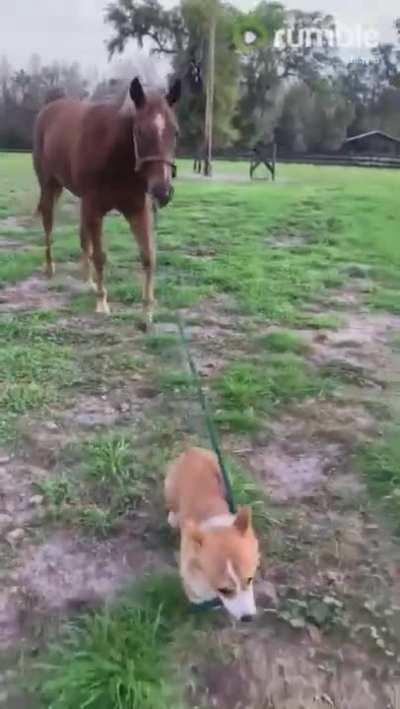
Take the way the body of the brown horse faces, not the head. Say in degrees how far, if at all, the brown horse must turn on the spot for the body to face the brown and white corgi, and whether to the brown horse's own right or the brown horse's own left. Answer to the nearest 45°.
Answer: approximately 45° to the brown horse's own right

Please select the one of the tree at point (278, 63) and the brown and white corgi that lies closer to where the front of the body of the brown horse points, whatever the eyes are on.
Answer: the brown and white corgi

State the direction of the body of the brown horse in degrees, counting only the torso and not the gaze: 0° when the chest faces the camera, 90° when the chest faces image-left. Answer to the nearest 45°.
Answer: approximately 315°

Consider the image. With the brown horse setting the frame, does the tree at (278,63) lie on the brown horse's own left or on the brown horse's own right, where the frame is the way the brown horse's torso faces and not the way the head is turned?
on the brown horse's own left

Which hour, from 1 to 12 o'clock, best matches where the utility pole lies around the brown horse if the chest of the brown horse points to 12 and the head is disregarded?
The utility pole is roughly at 8 o'clock from the brown horse.

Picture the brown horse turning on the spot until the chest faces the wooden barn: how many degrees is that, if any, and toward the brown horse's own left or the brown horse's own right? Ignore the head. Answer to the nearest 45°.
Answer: approximately 90° to the brown horse's own left

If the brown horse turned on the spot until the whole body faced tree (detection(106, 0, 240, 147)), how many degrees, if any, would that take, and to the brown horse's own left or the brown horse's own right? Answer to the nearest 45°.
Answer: approximately 135° to the brown horse's own left

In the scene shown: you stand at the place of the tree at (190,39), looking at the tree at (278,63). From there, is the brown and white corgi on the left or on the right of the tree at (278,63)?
right
